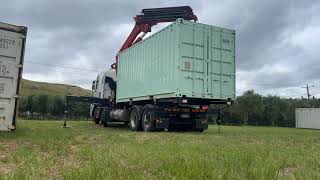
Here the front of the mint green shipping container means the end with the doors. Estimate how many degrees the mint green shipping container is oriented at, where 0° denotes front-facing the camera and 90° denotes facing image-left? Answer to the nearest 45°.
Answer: approximately 315°

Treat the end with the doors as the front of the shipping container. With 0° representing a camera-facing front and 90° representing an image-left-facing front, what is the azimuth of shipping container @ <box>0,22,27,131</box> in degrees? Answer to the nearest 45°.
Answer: approximately 0°

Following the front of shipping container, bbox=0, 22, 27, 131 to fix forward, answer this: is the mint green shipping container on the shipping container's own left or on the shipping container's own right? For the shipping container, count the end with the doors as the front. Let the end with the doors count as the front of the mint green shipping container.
on the shipping container's own left

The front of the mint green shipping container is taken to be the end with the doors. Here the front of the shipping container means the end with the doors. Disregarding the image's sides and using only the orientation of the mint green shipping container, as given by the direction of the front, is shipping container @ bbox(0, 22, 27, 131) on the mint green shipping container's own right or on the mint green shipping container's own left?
on the mint green shipping container's own right
